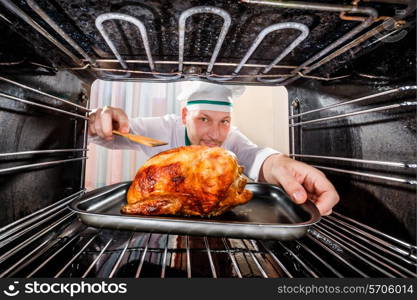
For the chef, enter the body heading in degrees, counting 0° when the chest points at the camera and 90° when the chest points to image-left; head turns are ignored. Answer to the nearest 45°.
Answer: approximately 0°

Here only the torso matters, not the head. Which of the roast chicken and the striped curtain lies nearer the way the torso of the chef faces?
the roast chicken

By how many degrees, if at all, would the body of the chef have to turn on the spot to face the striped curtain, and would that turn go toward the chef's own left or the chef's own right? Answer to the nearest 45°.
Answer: approximately 135° to the chef's own right

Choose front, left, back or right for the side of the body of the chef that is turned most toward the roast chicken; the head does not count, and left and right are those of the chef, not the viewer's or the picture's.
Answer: front
